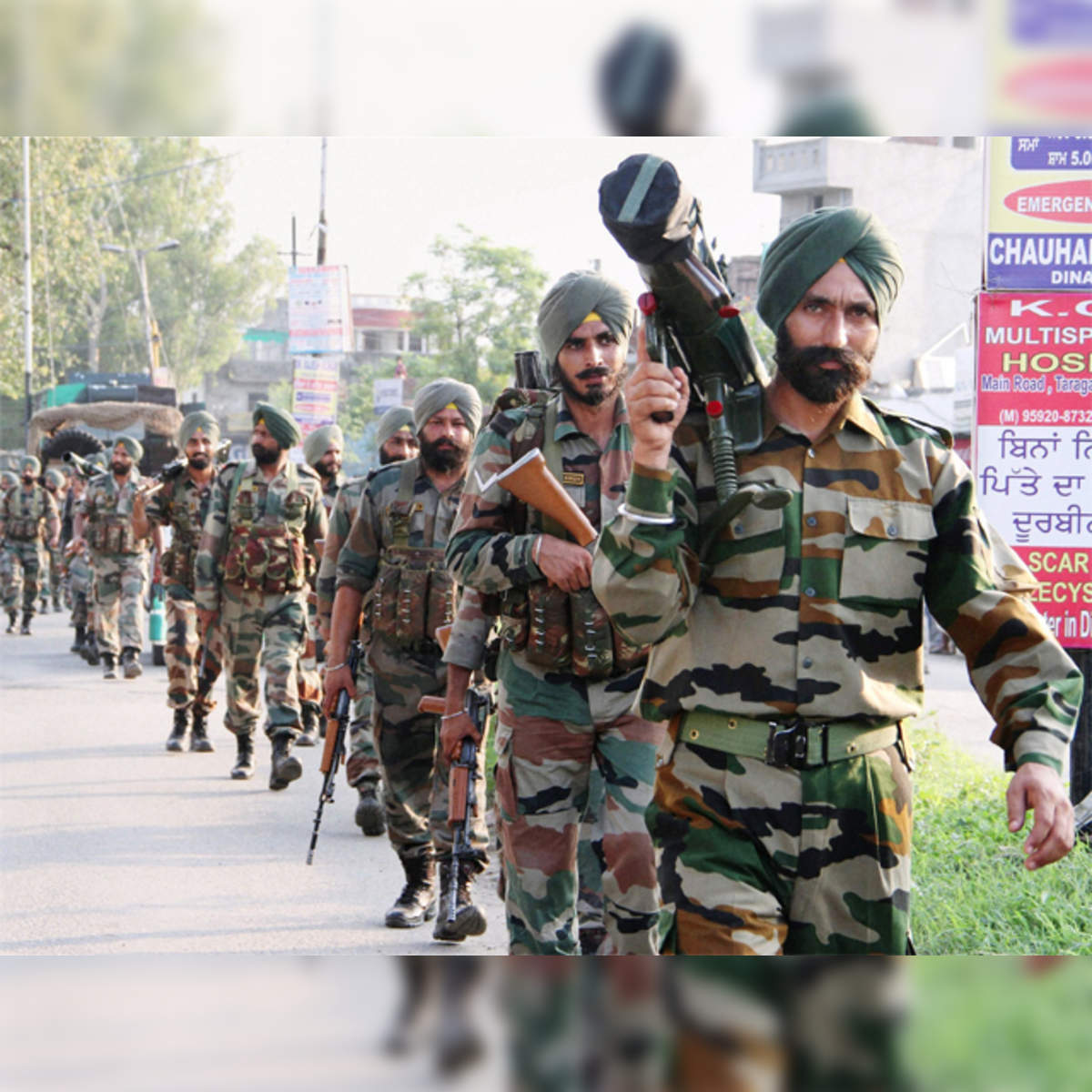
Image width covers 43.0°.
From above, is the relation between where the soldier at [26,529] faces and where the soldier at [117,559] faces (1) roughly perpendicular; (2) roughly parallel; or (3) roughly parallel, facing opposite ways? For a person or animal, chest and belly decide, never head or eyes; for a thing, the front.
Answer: roughly parallel

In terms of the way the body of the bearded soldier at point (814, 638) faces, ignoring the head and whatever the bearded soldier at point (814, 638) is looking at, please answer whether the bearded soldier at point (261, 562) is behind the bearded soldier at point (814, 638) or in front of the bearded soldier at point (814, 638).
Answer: behind

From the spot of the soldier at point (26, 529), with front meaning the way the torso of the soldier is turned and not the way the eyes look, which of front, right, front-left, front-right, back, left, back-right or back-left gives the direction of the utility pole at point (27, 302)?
back

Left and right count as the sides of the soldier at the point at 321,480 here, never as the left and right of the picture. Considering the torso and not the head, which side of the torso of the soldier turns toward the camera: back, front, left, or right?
front

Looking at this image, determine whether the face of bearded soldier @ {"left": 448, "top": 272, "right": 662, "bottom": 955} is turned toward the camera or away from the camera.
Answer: toward the camera

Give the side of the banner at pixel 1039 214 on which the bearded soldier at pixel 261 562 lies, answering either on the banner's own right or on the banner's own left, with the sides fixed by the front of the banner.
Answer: on the banner's own right

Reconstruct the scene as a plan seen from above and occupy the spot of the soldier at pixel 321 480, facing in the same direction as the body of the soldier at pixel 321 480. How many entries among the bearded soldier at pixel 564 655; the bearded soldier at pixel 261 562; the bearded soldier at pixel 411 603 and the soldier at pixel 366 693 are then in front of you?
4

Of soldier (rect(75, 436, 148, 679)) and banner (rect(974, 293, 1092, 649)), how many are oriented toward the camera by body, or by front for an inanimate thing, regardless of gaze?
2

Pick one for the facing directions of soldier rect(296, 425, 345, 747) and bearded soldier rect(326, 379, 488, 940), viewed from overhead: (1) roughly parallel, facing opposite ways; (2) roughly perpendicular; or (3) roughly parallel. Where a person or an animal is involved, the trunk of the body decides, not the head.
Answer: roughly parallel

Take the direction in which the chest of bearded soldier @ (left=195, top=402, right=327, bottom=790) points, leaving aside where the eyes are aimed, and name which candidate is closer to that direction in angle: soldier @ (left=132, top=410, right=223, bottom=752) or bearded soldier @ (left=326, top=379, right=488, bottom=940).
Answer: the bearded soldier

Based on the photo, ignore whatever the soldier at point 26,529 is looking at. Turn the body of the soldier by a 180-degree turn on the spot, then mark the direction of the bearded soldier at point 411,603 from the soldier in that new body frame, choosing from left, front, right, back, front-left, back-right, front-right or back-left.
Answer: back

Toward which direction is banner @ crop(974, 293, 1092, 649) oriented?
toward the camera

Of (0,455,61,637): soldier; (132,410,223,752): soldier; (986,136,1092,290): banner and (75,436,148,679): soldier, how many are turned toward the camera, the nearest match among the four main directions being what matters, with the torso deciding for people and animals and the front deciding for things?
4

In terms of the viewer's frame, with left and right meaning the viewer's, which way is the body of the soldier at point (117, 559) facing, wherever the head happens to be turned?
facing the viewer

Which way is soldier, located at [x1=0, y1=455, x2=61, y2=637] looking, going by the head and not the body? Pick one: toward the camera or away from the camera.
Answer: toward the camera

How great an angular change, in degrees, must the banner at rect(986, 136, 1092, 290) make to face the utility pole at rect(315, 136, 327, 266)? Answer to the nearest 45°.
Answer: approximately 135° to its right

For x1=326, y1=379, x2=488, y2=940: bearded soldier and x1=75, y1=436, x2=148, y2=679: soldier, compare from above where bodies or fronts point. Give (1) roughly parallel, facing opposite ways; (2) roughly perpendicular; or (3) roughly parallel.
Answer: roughly parallel
